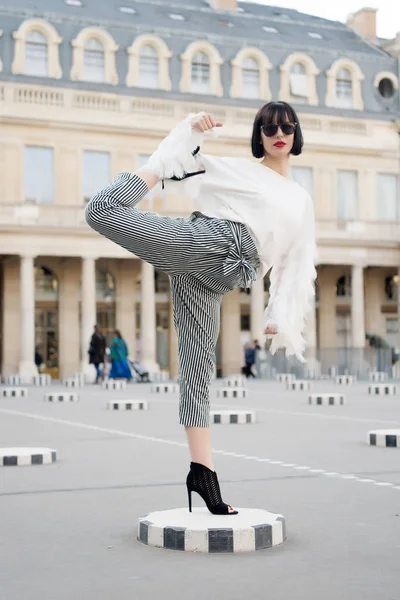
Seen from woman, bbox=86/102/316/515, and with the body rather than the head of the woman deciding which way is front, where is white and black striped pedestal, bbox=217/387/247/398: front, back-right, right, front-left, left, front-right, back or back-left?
back-left

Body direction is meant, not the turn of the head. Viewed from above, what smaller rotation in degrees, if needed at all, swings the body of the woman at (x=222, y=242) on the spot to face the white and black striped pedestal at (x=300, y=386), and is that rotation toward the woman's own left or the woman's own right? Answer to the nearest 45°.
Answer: approximately 135° to the woman's own left

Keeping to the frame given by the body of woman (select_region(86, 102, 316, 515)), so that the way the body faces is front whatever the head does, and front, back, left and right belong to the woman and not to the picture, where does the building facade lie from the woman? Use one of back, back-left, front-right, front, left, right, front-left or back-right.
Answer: back-left

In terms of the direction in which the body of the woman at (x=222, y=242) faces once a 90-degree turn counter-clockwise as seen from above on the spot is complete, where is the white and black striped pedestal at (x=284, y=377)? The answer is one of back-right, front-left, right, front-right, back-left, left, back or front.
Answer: front-left

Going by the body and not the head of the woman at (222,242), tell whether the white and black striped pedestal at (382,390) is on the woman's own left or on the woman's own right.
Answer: on the woman's own left

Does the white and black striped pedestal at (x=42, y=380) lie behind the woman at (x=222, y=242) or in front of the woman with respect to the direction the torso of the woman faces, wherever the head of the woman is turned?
behind

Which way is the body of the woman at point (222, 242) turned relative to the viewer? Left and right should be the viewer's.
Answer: facing the viewer and to the right of the viewer

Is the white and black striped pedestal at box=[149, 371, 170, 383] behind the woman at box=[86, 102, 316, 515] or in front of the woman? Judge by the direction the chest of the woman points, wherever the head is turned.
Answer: behind

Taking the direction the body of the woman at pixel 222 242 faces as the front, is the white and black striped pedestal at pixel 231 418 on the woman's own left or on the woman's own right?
on the woman's own left

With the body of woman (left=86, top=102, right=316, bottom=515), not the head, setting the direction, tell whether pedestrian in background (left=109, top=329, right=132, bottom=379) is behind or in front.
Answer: behind

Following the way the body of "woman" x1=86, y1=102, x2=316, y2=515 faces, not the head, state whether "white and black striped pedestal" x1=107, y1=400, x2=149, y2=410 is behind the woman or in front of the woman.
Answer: behind

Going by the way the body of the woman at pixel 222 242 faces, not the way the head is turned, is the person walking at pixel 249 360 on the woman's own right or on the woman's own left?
on the woman's own left
